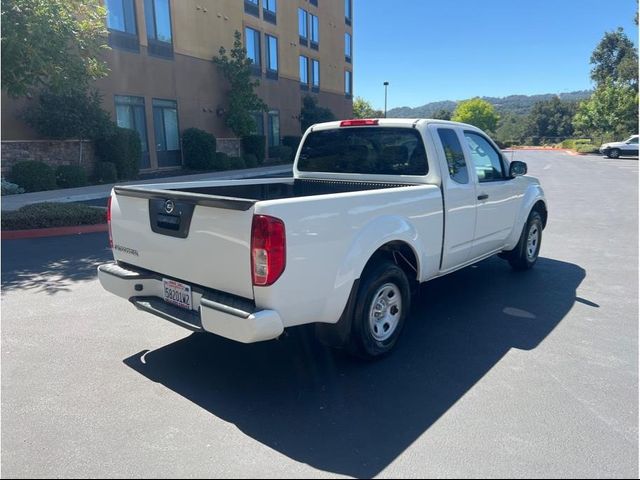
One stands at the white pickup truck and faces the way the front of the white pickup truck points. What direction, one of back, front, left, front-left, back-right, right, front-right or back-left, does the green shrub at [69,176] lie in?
left

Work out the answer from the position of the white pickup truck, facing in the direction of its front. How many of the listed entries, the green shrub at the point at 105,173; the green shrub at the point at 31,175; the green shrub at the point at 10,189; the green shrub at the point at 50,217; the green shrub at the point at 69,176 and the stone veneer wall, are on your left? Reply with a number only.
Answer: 6

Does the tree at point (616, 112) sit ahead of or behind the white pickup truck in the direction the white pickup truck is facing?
ahead

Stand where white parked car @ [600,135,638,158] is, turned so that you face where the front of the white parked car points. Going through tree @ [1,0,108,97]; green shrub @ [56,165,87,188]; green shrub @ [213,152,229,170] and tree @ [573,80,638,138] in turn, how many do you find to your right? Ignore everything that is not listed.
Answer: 1

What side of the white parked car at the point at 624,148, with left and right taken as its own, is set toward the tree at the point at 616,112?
right

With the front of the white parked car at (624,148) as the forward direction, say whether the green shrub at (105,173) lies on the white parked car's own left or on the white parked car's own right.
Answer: on the white parked car's own left

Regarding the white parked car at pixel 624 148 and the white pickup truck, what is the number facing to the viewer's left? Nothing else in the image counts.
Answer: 1

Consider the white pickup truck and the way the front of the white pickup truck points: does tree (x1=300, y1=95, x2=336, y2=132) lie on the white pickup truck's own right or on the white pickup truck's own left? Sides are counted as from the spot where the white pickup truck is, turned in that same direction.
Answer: on the white pickup truck's own left

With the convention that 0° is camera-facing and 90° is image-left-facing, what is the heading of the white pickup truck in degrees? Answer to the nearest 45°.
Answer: approximately 225°

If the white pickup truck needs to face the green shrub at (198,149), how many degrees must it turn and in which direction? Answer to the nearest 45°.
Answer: approximately 45° to its left

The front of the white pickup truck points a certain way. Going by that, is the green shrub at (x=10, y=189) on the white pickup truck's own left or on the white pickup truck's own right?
on the white pickup truck's own left

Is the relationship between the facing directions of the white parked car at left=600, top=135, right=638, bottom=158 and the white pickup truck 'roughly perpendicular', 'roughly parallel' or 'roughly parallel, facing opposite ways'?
roughly perpendicular

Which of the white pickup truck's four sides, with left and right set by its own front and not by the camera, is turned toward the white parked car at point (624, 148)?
front

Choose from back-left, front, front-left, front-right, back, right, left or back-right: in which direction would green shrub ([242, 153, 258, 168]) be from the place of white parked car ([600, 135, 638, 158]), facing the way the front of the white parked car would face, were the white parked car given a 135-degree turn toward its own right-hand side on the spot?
back

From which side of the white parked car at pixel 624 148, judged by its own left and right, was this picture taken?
left

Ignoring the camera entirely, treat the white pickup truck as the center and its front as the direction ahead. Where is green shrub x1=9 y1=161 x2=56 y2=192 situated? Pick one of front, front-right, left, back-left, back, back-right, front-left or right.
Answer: left
